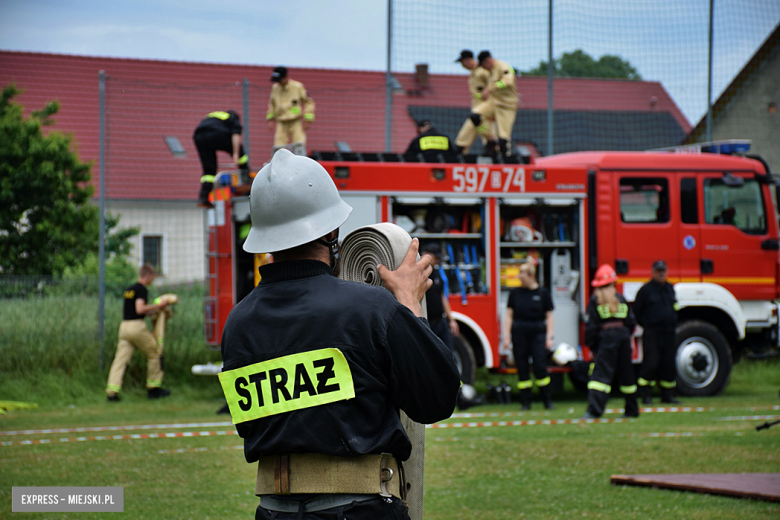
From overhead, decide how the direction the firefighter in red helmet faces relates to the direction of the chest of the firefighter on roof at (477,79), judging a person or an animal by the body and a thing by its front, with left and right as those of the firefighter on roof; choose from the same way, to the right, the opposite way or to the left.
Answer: to the right

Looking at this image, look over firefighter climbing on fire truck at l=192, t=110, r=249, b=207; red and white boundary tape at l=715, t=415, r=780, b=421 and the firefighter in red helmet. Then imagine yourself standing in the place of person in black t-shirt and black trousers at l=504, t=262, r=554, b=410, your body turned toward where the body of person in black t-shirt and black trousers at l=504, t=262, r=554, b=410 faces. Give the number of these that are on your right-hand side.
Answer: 1

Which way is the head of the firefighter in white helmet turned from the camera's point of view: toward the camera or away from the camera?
away from the camera

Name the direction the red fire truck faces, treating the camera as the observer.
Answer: facing to the right of the viewer

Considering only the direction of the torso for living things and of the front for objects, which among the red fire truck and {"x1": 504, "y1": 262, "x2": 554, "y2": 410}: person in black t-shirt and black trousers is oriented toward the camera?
the person in black t-shirt and black trousers

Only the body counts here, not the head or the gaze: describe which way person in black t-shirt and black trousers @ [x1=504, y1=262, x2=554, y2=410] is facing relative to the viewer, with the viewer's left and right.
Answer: facing the viewer

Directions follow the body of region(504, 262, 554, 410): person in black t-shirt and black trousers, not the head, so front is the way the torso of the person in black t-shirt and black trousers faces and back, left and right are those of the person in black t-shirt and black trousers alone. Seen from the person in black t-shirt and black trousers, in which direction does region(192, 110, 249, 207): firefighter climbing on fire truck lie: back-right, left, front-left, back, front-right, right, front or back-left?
right
